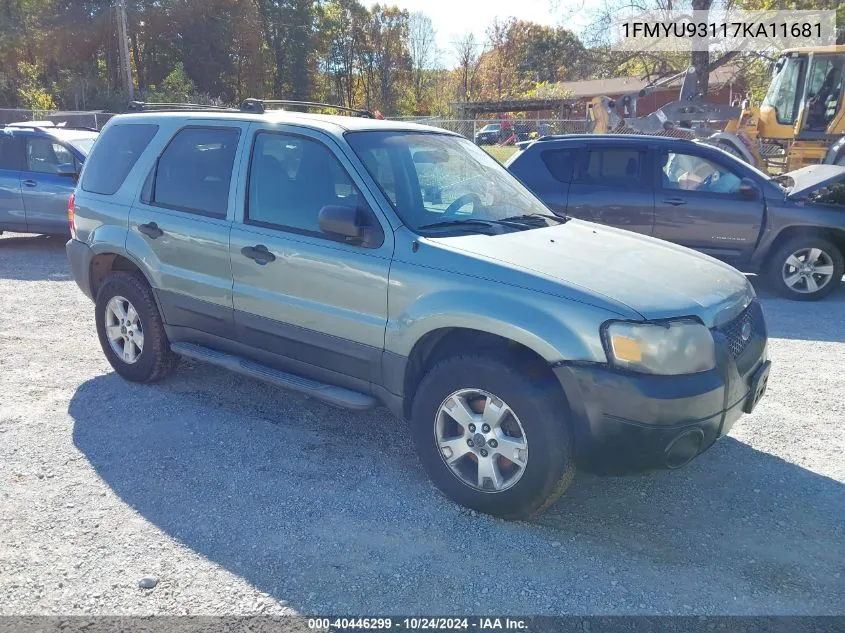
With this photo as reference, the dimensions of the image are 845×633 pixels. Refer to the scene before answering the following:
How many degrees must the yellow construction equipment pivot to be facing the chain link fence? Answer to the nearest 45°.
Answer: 0° — it already faces it

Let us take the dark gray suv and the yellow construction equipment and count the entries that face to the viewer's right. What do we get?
1

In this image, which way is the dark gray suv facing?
to the viewer's right

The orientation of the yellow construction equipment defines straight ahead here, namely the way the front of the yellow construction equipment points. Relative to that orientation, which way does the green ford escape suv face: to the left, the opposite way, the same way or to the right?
the opposite way

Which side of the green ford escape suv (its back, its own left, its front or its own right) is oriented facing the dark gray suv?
left

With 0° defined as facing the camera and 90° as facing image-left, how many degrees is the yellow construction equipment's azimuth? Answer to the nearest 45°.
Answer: approximately 90°

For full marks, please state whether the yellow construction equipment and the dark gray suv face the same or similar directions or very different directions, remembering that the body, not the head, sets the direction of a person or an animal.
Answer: very different directions

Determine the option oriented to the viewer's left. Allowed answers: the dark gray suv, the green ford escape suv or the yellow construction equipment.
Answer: the yellow construction equipment

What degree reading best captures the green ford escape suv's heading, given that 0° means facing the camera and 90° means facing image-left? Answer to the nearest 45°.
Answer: approximately 315°

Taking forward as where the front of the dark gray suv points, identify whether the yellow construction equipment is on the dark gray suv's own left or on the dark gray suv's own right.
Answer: on the dark gray suv's own left

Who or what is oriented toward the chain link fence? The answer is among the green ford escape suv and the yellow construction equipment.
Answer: the yellow construction equipment

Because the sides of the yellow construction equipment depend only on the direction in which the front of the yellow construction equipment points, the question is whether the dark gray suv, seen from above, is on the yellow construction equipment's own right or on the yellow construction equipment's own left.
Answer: on the yellow construction equipment's own left
